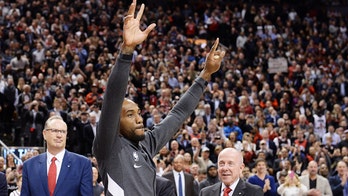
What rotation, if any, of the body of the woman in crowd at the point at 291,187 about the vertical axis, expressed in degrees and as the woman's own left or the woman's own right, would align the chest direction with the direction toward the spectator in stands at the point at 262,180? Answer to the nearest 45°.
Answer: approximately 45° to the woman's own right

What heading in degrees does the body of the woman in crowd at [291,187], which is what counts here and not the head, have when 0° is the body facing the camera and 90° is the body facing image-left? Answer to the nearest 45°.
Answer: approximately 0°

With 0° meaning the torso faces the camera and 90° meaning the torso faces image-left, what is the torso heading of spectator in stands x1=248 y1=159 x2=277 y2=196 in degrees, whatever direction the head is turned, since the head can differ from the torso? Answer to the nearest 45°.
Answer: approximately 0°

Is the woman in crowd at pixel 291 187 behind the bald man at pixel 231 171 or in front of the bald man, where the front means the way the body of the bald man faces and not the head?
behind

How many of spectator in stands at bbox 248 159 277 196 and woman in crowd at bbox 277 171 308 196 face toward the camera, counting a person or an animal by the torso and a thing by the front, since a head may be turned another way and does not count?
2

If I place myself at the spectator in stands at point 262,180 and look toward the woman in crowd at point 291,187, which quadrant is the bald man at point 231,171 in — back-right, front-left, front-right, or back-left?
back-right

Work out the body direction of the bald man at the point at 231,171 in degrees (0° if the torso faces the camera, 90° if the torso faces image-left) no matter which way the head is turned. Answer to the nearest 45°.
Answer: approximately 45°

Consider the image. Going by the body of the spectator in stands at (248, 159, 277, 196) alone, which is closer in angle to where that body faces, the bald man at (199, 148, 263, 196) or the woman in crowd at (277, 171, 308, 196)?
the bald man

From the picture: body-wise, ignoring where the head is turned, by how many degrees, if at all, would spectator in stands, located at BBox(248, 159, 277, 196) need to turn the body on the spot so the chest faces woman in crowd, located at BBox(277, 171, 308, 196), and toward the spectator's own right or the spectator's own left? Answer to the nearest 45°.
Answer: approximately 135° to the spectator's own left
